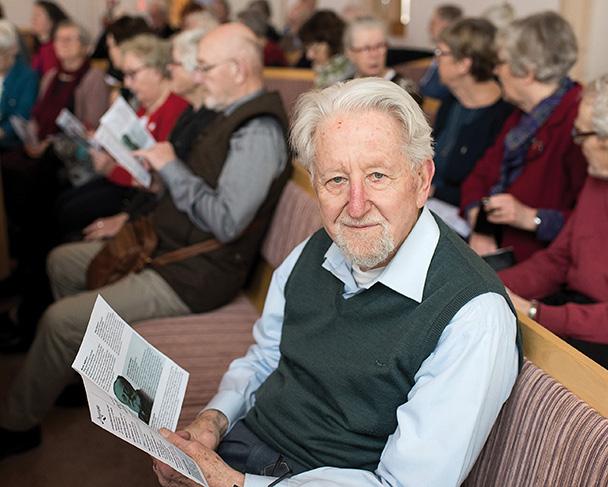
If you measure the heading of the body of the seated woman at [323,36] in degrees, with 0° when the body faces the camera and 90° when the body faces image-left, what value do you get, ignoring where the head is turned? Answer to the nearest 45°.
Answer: approximately 45°

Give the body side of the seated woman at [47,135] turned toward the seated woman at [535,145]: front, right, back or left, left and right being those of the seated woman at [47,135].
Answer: left

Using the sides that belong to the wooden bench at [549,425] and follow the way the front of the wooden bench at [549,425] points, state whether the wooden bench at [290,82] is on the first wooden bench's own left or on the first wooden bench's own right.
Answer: on the first wooden bench's own right

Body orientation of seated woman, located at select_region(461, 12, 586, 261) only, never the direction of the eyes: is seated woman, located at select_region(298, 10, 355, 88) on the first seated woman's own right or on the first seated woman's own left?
on the first seated woman's own right

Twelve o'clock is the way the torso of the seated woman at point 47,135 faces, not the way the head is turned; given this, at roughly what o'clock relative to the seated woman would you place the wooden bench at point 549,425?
The wooden bench is roughly at 10 o'clock from the seated woman.
